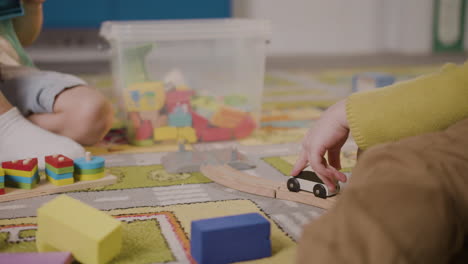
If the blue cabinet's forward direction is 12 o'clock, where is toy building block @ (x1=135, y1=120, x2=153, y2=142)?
The toy building block is roughly at 12 o'clock from the blue cabinet.

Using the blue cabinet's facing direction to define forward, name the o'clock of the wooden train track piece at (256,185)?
The wooden train track piece is roughly at 12 o'clock from the blue cabinet.

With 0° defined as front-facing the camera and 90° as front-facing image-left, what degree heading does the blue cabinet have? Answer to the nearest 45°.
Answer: approximately 0°

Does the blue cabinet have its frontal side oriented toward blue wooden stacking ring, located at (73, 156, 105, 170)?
yes

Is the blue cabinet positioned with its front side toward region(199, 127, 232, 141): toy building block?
yes
